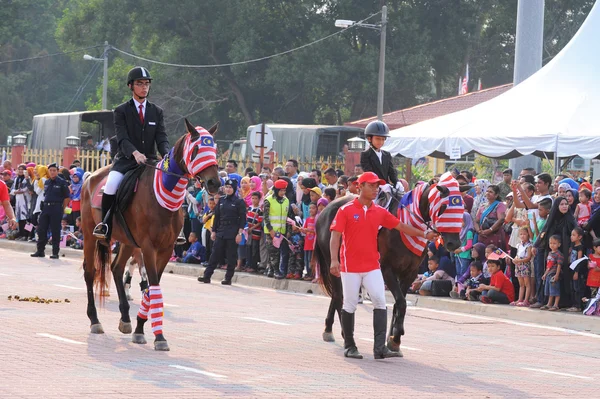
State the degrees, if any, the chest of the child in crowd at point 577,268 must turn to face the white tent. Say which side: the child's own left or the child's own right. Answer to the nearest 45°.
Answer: approximately 135° to the child's own right

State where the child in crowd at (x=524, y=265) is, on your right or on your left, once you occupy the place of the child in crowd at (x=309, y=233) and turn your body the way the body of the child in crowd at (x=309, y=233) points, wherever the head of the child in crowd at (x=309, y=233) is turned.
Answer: on your left

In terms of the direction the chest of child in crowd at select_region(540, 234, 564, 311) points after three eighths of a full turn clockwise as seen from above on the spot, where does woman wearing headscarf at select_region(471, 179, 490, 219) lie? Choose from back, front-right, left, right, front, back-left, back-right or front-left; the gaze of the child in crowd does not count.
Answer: front-left

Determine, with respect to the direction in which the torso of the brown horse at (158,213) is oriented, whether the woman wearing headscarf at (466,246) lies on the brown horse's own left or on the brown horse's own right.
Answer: on the brown horse's own left

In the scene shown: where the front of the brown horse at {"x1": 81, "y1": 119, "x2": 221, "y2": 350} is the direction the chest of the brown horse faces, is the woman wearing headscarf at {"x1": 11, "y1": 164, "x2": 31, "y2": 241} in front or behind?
behind

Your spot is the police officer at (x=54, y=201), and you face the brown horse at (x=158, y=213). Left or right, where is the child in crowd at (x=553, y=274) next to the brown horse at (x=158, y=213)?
left

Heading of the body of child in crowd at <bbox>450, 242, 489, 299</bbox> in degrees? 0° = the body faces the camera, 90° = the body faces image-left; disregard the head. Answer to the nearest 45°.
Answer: approximately 45°

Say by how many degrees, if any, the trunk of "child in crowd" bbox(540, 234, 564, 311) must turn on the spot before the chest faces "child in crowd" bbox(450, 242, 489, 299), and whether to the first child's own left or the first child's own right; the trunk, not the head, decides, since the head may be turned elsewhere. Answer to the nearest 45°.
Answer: approximately 90° to the first child's own right

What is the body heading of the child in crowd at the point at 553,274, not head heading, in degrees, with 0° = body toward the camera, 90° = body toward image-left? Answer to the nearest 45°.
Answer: approximately 45°

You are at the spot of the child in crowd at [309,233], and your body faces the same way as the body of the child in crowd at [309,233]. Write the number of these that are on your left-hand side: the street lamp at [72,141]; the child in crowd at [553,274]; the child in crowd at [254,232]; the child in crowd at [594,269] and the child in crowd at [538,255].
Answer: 3

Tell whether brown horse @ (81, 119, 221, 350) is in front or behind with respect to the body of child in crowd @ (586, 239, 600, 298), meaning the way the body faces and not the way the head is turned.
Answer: in front
